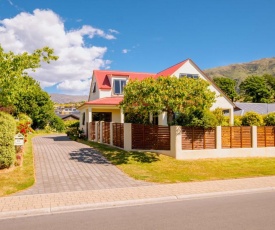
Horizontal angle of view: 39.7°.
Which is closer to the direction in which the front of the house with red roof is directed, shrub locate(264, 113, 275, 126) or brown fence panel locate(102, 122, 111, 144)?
the brown fence panel

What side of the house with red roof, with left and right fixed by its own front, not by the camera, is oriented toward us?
front

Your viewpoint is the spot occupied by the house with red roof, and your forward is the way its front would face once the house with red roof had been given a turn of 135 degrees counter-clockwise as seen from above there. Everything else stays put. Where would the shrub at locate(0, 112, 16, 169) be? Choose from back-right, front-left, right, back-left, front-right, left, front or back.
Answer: back-right

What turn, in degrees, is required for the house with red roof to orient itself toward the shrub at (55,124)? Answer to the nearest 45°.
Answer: approximately 135° to its right

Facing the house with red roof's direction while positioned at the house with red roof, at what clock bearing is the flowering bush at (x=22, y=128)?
The flowering bush is roughly at 1 o'clock from the house with red roof.

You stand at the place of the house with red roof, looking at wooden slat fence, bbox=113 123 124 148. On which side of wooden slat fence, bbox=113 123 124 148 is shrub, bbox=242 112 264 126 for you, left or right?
left

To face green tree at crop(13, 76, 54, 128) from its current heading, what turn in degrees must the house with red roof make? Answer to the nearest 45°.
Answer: approximately 135° to its right

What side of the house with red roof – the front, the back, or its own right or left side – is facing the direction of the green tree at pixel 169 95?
front

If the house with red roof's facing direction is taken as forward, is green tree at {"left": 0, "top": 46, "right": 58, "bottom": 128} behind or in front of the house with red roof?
in front

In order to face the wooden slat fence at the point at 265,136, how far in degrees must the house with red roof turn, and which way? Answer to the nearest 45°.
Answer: approximately 45° to its left

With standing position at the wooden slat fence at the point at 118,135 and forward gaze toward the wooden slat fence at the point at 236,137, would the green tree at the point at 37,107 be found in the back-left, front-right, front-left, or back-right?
back-left

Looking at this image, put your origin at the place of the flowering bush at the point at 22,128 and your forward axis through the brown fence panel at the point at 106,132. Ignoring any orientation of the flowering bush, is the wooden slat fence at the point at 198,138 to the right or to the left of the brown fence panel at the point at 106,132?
right

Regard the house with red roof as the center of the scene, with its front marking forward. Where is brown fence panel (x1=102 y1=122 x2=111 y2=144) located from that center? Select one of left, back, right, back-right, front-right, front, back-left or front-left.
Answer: front

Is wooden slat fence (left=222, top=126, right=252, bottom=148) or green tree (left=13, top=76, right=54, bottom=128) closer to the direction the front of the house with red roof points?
the wooden slat fence

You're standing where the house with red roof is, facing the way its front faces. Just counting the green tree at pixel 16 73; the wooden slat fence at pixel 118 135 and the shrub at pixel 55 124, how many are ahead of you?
2

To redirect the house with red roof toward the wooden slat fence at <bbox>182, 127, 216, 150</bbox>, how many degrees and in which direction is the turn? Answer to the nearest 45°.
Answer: approximately 45° to its left
